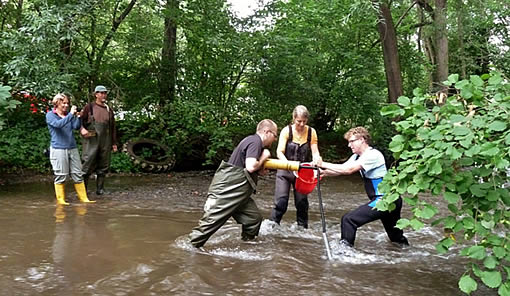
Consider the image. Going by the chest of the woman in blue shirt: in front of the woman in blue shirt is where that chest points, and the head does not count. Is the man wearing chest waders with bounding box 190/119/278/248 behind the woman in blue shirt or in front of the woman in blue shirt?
in front

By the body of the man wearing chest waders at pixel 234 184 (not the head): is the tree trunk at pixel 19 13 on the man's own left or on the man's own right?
on the man's own left

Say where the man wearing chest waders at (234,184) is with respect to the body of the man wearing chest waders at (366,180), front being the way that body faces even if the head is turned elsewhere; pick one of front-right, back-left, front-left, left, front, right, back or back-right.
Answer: front

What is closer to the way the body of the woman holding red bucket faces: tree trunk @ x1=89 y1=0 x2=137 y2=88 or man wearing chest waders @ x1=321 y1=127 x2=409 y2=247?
the man wearing chest waders

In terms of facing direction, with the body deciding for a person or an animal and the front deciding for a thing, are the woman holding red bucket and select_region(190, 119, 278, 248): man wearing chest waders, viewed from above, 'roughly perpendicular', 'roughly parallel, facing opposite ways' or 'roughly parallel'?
roughly perpendicular

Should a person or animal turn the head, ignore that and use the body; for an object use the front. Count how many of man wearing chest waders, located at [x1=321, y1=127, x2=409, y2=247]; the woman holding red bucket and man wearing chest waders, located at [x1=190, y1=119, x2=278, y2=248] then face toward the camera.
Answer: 1

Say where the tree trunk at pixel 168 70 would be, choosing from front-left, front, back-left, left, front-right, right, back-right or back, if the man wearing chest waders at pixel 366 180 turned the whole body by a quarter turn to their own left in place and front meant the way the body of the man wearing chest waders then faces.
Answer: back-right

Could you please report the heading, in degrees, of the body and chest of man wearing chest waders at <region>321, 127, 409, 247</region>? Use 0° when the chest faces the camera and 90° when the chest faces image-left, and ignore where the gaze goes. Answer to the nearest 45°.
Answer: approximately 90°

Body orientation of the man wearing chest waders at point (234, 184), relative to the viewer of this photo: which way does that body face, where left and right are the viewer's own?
facing to the right of the viewer

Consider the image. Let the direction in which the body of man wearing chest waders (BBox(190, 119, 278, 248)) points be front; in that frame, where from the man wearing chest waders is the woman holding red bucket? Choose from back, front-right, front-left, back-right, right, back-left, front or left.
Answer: front-left

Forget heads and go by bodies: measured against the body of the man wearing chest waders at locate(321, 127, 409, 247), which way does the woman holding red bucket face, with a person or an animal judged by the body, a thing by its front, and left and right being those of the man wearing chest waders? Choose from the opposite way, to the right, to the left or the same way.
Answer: to the left

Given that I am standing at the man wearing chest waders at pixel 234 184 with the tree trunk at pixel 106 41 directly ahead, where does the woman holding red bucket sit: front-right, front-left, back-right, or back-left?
front-right

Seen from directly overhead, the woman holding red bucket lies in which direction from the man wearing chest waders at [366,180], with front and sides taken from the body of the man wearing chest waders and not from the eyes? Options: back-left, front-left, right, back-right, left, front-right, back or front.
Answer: front-right

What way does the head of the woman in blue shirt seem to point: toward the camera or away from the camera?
toward the camera

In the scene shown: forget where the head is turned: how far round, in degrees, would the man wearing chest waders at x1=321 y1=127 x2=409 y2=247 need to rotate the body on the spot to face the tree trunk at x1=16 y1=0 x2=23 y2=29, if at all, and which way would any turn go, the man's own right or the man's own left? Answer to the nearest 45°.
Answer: approximately 45° to the man's own right

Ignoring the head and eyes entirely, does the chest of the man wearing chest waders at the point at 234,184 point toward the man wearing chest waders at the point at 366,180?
yes

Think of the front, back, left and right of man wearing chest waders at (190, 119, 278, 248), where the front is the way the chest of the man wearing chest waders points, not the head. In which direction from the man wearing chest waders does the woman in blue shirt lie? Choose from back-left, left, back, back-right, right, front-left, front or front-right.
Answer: back-left

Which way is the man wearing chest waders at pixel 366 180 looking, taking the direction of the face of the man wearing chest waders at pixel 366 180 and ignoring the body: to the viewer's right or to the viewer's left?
to the viewer's left

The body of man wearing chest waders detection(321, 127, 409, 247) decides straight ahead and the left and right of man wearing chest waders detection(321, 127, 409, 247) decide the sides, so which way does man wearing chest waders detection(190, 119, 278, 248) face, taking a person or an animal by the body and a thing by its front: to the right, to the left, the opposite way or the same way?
the opposite way
